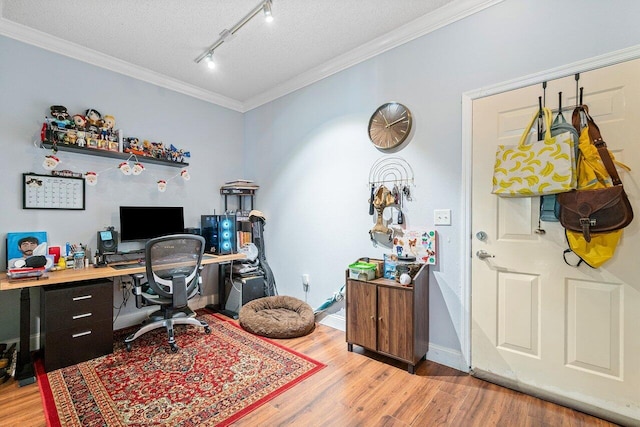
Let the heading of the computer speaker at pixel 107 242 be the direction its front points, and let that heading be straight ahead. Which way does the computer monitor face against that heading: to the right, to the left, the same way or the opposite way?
the same way

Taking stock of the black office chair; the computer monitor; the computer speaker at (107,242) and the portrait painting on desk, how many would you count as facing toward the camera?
3

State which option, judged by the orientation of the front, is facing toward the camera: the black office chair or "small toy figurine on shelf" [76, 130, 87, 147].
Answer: the small toy figurine on shelf

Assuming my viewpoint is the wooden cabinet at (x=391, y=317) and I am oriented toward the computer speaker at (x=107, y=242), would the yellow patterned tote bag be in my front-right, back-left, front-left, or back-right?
back-left

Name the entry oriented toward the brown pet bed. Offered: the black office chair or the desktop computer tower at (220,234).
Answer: the desktop computer tower

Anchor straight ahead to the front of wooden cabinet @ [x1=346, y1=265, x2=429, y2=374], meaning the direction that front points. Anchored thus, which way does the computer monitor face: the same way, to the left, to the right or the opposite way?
to the left

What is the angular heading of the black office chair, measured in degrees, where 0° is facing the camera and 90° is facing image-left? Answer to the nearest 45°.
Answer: approximately 135°

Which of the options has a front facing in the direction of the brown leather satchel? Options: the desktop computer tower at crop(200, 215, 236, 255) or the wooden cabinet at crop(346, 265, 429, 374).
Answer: the desktop computer tower

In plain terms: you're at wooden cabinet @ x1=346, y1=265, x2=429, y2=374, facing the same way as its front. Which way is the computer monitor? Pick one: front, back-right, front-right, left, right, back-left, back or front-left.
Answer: front-right

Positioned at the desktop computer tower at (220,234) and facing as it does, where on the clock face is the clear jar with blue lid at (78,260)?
The clear jar with blue lid is roughly at 4 o'clock from the desktop computer tower.

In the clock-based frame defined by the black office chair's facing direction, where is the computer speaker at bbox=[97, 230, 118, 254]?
The computer speaker is roughly at 12 o'clock from the black office chair.

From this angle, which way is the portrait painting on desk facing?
toward the camera

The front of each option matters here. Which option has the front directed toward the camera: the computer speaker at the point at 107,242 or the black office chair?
the computer speaker

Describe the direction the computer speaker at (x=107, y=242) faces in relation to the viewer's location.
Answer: facing the viewer

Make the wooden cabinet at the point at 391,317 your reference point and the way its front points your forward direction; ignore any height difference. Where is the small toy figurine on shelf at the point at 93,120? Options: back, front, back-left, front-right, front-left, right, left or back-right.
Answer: front-right

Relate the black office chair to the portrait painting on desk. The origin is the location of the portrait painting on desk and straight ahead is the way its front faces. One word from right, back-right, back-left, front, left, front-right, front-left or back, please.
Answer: front-left

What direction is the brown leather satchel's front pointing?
toward the camera

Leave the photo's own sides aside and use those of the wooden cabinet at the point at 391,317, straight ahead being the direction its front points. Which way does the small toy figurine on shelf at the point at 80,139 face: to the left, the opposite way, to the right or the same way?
to the left
